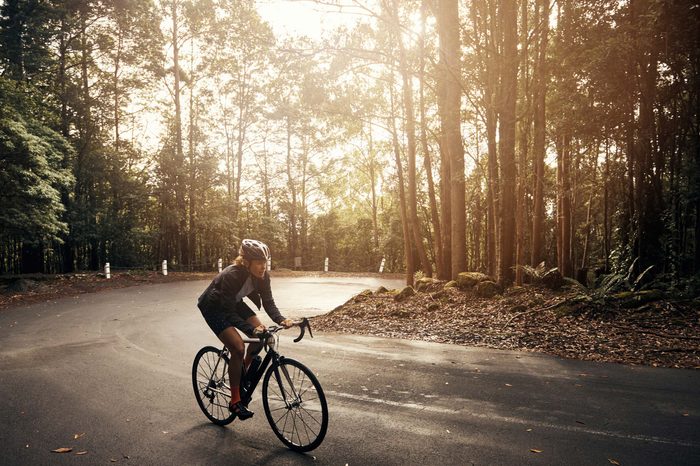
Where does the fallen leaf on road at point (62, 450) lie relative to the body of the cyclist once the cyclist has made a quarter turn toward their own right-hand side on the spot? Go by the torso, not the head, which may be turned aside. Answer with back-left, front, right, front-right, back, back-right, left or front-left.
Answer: front-right

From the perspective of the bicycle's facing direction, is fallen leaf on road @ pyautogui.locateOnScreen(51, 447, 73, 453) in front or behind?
behind

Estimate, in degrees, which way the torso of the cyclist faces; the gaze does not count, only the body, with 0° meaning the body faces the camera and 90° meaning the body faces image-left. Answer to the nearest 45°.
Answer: approximately 315°

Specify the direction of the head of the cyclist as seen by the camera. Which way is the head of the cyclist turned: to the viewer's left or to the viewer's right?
to the viewer's right
